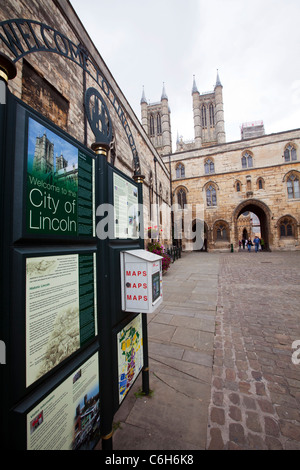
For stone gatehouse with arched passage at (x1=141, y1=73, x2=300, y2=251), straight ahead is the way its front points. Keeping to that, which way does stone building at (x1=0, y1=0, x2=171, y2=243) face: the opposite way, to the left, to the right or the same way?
to the left

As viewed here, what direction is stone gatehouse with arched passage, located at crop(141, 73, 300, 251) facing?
toward the camera

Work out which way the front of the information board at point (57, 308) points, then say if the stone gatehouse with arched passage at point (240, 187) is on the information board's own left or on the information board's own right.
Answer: on the information board's own left

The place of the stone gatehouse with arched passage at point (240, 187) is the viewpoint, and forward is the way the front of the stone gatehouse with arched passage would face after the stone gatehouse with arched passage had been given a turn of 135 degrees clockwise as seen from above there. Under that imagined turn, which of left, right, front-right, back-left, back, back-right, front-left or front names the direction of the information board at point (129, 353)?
back-left

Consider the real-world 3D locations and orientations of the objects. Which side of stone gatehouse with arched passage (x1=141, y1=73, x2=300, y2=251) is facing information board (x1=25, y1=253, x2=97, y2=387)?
front

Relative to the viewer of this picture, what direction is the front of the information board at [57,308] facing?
facing the viewer and to the right of the viewer

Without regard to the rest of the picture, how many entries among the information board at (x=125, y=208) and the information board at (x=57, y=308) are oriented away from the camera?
0
